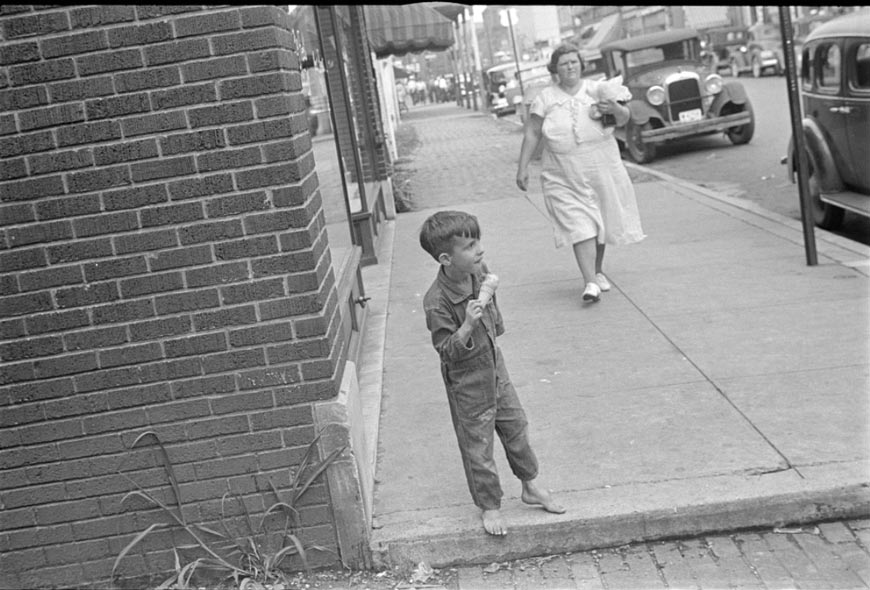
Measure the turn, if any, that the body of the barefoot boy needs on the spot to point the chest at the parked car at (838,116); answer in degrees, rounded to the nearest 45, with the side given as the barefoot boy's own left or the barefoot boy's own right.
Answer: approximately 90° to the barefoot boy's own left

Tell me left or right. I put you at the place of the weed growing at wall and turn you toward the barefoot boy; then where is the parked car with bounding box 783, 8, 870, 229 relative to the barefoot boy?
left

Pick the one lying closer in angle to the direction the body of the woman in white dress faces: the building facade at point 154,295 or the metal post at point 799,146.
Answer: the building facade

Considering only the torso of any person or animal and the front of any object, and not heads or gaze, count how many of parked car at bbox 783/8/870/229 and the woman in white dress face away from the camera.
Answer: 0

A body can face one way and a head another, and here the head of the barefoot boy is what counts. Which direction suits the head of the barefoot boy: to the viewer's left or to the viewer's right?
to the viewer's right

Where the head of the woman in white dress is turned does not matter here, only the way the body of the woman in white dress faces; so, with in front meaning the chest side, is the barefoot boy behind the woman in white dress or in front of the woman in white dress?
in front

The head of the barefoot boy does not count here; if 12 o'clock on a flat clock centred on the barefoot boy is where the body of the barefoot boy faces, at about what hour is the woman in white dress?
The woman in white dress is roughly at 8 o'clock from the barefoot boy.

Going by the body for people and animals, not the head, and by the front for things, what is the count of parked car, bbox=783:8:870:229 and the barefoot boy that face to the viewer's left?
0

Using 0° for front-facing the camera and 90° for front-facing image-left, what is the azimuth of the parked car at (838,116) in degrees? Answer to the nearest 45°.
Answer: approximately 315°

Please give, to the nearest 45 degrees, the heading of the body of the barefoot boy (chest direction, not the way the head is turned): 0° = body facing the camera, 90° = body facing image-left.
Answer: approximately 315°
